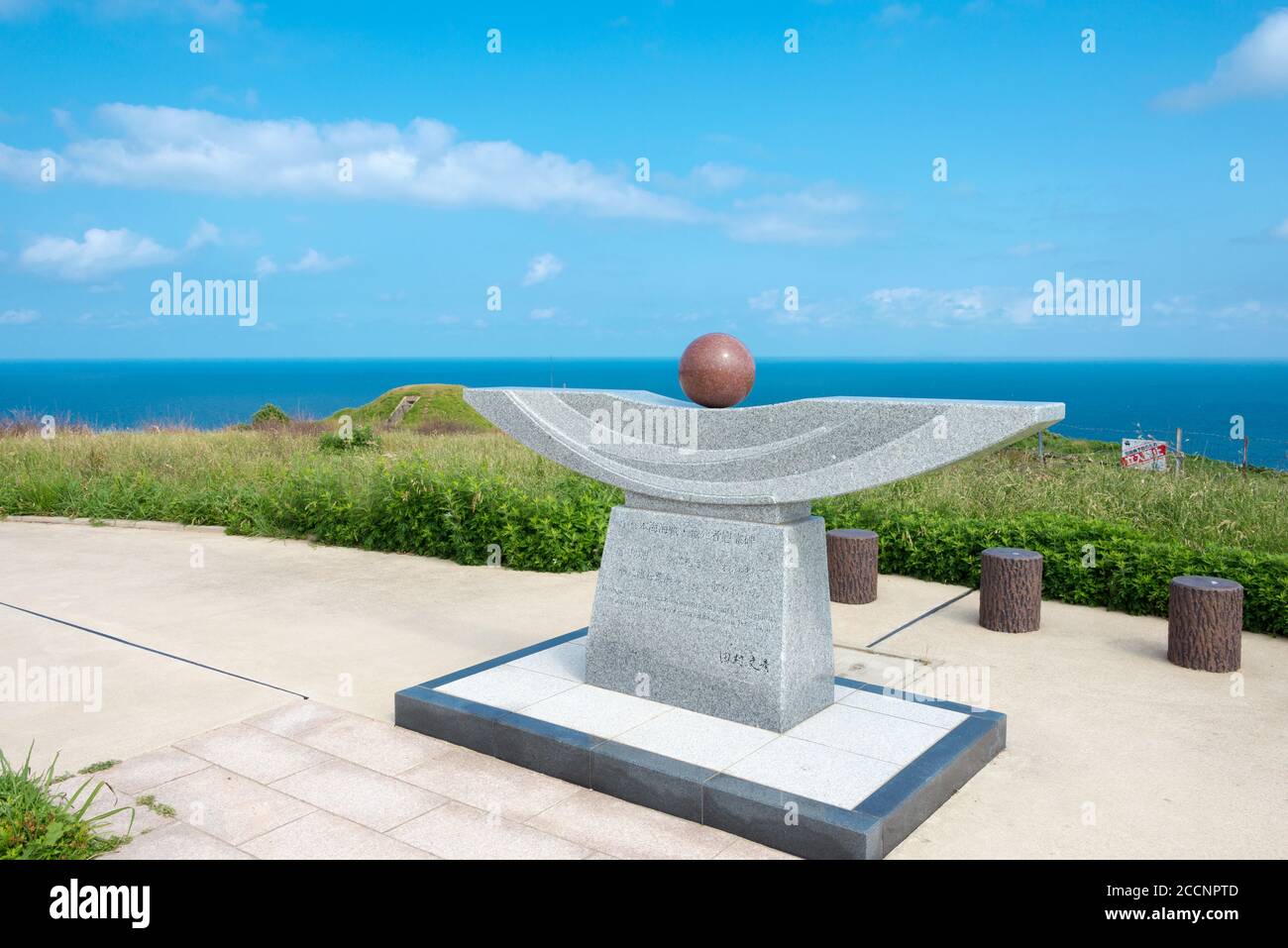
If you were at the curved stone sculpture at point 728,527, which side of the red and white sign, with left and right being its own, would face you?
front

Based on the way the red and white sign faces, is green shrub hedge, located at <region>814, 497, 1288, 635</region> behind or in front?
in front

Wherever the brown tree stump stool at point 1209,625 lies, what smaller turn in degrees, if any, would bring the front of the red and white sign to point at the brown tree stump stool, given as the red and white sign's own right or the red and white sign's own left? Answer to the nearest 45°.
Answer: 0° — it already faces it

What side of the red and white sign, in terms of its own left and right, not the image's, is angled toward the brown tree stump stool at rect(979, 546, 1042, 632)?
front

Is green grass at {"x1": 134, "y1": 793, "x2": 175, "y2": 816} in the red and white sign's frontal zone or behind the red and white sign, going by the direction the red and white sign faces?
frontal zone

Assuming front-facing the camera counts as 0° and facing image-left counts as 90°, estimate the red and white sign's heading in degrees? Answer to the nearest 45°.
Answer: approximately 0°

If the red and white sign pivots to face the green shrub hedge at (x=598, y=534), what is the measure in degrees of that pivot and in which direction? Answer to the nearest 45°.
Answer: approximately 45° to its right
